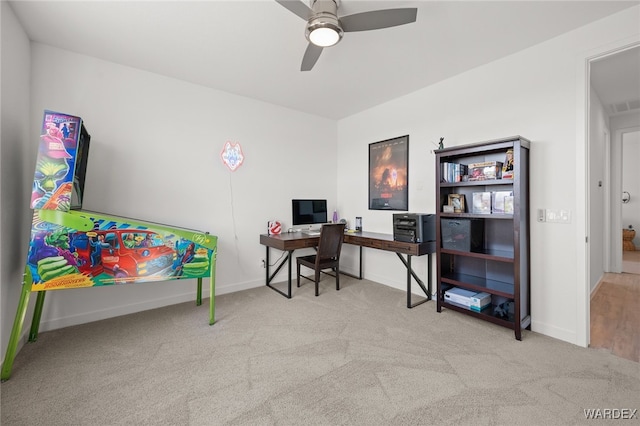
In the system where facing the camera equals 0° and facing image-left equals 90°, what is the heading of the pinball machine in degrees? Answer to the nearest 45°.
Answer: approximately 270°

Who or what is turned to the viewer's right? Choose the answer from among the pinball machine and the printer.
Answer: the pinball machine

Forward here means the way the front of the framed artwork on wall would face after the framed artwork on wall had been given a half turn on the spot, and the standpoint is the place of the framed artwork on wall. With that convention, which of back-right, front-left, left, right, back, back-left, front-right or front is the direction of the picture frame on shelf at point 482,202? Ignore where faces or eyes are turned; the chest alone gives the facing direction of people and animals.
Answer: right

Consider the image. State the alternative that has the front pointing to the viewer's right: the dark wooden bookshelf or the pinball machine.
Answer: the pinball machine

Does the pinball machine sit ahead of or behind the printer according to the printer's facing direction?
ahead

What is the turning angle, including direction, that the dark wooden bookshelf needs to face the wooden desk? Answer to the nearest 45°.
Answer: approximately 45° to its right

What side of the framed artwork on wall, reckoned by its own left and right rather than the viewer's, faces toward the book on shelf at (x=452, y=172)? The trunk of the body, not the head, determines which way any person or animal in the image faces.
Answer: left

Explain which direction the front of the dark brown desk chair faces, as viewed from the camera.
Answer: facing away from the viewer and to the left of the viewer

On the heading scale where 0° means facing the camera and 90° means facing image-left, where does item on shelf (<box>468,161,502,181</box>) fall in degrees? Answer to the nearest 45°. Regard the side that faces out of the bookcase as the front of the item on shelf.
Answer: approximately 45°

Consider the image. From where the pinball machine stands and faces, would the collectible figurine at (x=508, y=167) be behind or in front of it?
in front
